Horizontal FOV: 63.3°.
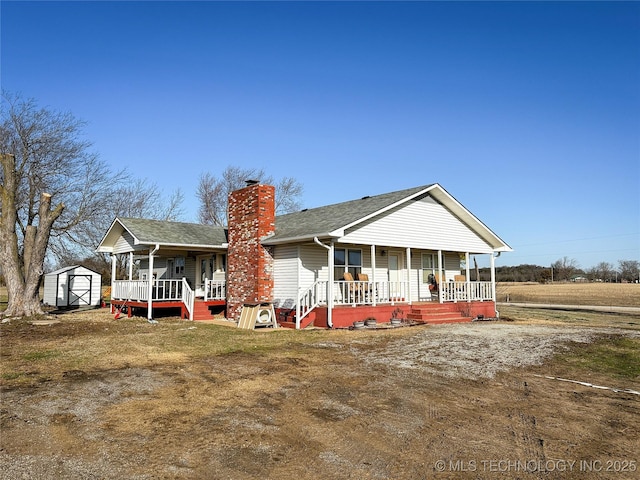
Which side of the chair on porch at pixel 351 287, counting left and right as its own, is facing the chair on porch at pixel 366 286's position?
left

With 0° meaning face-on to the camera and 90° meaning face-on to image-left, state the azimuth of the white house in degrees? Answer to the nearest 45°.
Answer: approximately 315°

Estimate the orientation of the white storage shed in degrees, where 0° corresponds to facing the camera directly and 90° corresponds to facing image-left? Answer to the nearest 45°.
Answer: approximately 315°

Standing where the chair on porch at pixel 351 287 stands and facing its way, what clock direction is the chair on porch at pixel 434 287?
the chair on porch at pixel 434 287 is roughly at 9 o'clock from the chair on porch at pixel 351 287.

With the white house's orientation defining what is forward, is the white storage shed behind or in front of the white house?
behind
